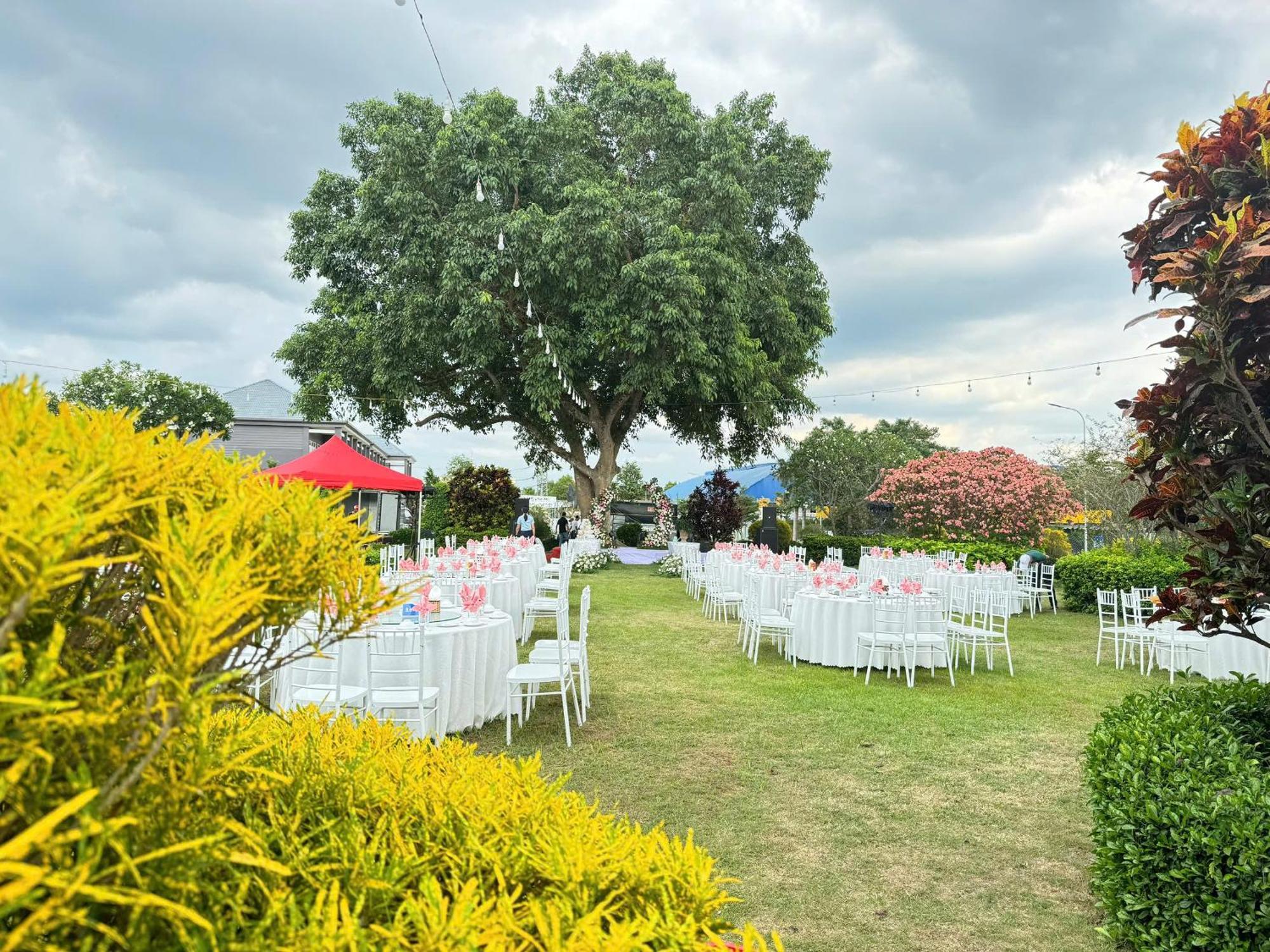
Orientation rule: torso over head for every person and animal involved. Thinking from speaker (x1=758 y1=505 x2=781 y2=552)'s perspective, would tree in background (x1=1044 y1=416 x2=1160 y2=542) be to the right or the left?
on its left

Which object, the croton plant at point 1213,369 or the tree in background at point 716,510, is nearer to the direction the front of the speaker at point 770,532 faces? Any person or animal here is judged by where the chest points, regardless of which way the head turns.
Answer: the croton plant

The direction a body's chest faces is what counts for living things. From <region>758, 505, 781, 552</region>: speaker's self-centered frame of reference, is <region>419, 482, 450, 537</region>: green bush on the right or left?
on its right

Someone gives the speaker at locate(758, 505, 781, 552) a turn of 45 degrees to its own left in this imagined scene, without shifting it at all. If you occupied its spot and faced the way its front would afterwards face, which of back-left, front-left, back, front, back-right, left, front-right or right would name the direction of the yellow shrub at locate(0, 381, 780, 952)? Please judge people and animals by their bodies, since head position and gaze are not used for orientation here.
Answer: front-right

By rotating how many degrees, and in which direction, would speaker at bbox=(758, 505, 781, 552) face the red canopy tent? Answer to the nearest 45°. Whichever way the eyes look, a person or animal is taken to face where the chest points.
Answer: approximately 45° to its right

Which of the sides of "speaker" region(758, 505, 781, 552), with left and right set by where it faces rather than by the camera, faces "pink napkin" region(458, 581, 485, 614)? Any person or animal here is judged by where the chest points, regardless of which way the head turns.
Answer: front

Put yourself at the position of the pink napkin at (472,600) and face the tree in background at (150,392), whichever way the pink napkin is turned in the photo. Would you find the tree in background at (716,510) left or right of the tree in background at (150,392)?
right

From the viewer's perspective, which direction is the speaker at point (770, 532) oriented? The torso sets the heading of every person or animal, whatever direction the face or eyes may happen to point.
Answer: toward the camera

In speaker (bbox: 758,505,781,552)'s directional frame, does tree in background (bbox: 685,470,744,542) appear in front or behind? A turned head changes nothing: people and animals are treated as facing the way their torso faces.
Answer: behind

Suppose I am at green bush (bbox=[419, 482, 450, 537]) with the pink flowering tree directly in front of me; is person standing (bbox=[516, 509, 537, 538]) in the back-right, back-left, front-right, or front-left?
front-right

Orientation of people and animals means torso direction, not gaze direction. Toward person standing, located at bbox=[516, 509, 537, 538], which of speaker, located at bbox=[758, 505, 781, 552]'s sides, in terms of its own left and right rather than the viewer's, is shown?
right

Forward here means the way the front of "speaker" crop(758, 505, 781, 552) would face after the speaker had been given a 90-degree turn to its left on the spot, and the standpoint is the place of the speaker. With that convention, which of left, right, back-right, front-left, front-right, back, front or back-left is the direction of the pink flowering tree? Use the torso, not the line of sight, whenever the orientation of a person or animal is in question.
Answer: front

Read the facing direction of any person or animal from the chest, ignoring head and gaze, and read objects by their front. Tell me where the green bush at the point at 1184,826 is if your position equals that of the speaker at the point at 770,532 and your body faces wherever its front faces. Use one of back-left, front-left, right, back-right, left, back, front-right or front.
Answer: front

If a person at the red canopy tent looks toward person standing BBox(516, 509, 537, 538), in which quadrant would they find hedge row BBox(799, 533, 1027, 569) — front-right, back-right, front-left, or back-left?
front-right

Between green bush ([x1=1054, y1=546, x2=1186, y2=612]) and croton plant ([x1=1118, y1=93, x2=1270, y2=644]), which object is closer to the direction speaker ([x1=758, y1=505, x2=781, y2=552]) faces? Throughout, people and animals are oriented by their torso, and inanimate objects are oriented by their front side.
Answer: the croton plant
